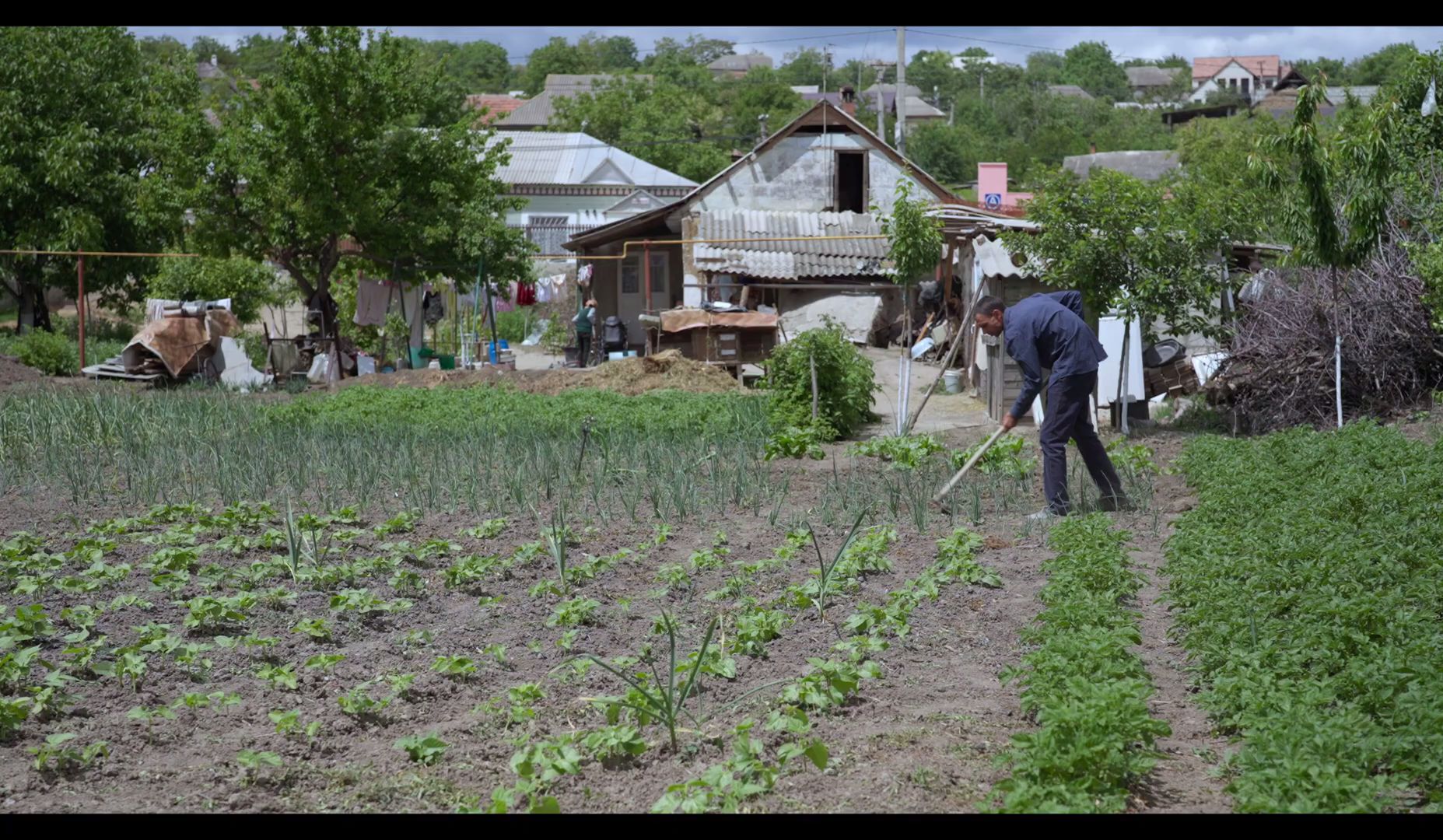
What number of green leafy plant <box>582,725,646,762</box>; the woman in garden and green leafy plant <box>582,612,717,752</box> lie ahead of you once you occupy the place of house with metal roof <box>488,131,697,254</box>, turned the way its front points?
3

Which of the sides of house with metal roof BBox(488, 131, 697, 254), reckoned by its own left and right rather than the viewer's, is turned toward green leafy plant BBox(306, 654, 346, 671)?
front

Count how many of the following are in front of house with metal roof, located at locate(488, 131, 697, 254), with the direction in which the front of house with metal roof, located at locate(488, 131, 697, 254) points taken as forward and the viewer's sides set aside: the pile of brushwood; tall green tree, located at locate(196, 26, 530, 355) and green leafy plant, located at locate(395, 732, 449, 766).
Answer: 3

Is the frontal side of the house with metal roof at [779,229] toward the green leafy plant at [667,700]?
yes

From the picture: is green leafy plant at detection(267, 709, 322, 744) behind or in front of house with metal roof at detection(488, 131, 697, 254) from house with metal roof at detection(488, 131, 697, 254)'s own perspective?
in front

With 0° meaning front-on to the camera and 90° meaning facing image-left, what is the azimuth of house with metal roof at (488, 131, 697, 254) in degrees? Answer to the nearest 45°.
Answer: approximately 0°

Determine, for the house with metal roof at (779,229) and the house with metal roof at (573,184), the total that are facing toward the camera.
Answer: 2

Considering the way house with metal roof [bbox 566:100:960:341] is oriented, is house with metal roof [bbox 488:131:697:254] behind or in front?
behind

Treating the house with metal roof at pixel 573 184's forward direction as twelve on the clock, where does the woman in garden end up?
The woman in garden is roughly at 12 o'clock from the house with metal roof.

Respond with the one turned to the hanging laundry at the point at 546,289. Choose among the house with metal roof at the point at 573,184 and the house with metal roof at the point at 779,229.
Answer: the house with metal roof at the point at 573,184

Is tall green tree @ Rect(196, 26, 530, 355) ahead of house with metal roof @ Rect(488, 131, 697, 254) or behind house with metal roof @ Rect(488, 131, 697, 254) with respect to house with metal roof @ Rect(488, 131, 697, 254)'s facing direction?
ahead

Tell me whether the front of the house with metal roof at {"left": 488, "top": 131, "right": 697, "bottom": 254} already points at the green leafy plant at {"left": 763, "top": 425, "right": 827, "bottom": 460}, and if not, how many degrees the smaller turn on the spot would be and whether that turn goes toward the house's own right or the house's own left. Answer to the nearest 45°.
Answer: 0° — it already faces it
